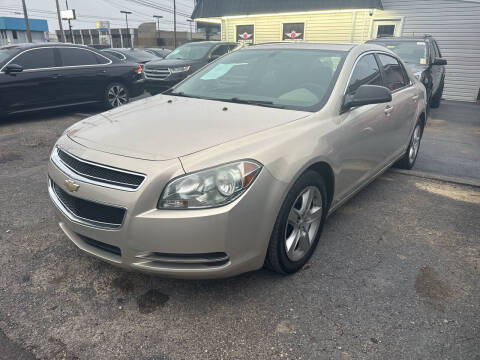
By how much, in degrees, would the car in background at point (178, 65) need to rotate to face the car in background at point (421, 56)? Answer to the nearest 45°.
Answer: approximately 90° to its left

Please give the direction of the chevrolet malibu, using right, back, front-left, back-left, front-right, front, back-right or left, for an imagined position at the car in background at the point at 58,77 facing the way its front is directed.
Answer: left

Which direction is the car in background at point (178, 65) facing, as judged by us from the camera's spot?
facing the viewer and to the left of the viewer

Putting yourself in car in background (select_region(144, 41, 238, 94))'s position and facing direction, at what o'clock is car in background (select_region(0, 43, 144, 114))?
car in background (select_region(0, 43, 144, 114)) is roughly at 12 o'clock from car in background (select_region(144, 41, 238, 94)).

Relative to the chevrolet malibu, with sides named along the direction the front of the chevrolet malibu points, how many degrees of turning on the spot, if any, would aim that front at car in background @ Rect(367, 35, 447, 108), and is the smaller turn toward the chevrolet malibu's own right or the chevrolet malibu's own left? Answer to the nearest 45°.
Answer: approximately 180°

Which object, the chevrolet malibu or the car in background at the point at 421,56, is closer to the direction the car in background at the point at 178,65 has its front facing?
the chevrolet malibu

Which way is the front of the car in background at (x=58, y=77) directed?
to the viewer's left

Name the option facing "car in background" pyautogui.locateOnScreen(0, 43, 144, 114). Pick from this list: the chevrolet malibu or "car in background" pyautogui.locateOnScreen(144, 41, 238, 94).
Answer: "car in background" pyautogui.locateOnScreen(144, 41, 238, 94)

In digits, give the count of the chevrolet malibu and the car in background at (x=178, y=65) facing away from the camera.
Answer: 0

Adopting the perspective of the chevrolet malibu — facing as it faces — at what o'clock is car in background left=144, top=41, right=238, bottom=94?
The car in background is roughly at 4 o'clock from the chevrolet malibu.

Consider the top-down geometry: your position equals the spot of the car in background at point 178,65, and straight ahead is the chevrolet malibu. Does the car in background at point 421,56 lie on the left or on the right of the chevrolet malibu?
left

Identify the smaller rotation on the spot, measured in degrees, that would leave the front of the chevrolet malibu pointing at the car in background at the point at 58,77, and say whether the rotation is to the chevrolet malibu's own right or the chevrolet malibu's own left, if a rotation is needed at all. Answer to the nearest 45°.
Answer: approximately 90° to the chevrolet malibu's own right
